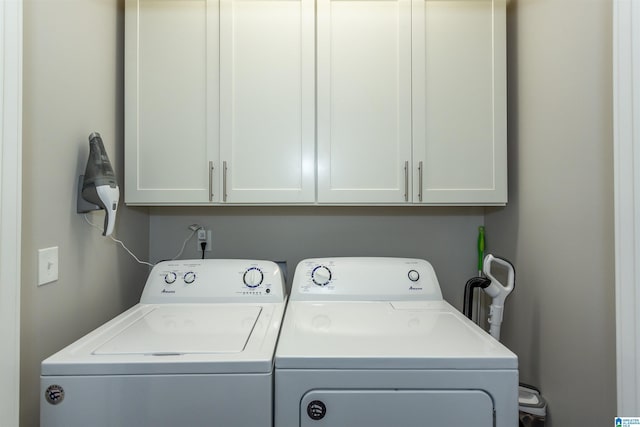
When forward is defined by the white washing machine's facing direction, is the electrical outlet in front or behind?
behind

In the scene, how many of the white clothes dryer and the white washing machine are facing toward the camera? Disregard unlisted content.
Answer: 2

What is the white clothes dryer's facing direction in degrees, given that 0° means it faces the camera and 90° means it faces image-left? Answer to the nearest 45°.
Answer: approximately 0°

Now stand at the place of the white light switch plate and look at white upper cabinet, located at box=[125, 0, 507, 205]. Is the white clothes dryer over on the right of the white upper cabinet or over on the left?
right

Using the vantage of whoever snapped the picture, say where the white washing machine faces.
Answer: facing the viewer

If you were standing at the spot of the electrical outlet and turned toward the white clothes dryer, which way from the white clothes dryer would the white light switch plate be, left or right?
right

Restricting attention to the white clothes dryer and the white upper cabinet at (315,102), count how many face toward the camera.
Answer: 2

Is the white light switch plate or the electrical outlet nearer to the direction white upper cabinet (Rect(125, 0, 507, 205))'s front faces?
the white light switch plate
